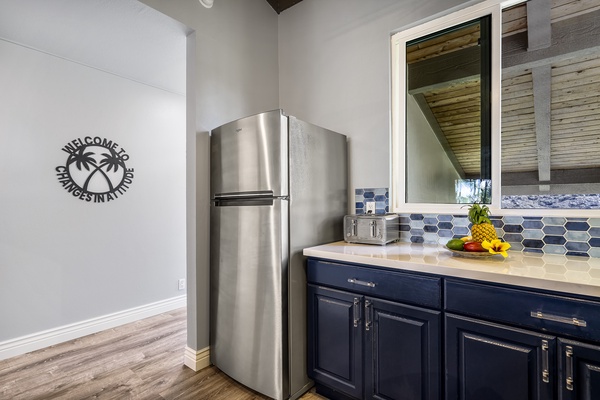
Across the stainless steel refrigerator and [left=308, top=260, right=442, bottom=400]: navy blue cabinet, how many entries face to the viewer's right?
0

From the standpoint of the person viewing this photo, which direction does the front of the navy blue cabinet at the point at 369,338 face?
facing the viewer and to the left of the viewer

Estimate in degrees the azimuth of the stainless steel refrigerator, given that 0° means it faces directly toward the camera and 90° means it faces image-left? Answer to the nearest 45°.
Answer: approximately 45°

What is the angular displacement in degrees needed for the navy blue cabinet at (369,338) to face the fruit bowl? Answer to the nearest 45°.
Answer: approximately 135° to its left

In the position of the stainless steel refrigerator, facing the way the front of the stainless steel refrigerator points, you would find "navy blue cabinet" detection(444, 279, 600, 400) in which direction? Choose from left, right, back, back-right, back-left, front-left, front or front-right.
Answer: left

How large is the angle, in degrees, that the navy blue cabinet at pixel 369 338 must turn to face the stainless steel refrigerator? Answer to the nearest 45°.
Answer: approximately 45° to its right

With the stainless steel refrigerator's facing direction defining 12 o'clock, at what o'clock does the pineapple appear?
The pineapple is roughly at 8 o'clock from the stainless steel refrigerator.

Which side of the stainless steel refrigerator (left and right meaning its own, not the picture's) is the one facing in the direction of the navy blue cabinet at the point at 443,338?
left

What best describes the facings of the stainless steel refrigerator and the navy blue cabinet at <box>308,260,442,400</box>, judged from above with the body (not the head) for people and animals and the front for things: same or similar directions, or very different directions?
same or similar directions

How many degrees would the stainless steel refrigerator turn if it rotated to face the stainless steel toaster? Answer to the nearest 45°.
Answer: approximately 135° to its left

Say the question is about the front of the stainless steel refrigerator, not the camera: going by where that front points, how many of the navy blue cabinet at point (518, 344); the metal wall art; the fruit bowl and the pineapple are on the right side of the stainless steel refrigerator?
1
